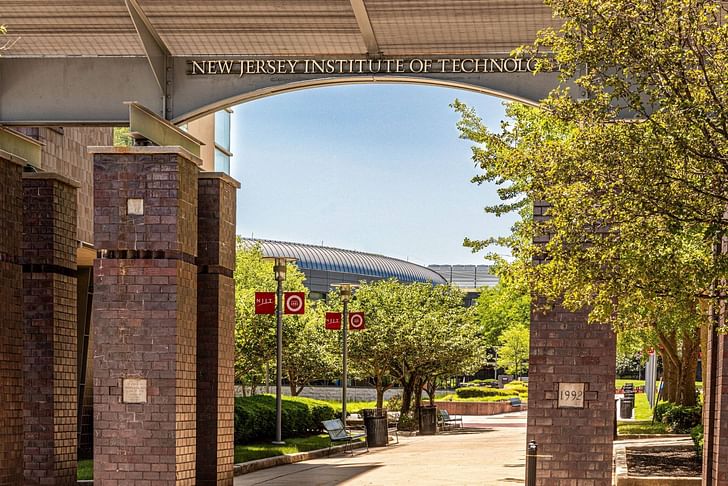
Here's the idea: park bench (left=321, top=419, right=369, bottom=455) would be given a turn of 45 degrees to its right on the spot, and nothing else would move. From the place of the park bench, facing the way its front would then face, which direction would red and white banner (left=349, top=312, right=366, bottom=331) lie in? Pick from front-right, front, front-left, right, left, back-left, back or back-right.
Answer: back

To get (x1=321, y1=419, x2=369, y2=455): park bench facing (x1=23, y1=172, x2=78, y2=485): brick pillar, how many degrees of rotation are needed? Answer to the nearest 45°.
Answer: approximately 45° to its right

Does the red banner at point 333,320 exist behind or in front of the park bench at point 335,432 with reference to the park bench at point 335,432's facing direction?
behind

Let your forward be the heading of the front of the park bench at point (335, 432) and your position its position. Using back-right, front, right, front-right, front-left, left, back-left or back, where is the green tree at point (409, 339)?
back-left

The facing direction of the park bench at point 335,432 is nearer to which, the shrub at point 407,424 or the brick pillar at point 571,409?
the brick pillar

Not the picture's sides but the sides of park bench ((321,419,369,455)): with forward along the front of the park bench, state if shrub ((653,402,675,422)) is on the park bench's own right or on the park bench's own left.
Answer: on the park bench's own left

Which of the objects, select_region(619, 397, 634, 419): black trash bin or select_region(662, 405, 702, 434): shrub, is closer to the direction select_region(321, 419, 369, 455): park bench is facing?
the shrub

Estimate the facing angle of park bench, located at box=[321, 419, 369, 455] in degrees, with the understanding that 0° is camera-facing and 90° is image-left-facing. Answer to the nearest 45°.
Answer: approximately 315°

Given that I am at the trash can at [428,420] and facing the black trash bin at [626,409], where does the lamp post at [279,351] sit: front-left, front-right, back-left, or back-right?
back-right

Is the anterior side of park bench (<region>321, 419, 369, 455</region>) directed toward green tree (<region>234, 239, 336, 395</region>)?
no
